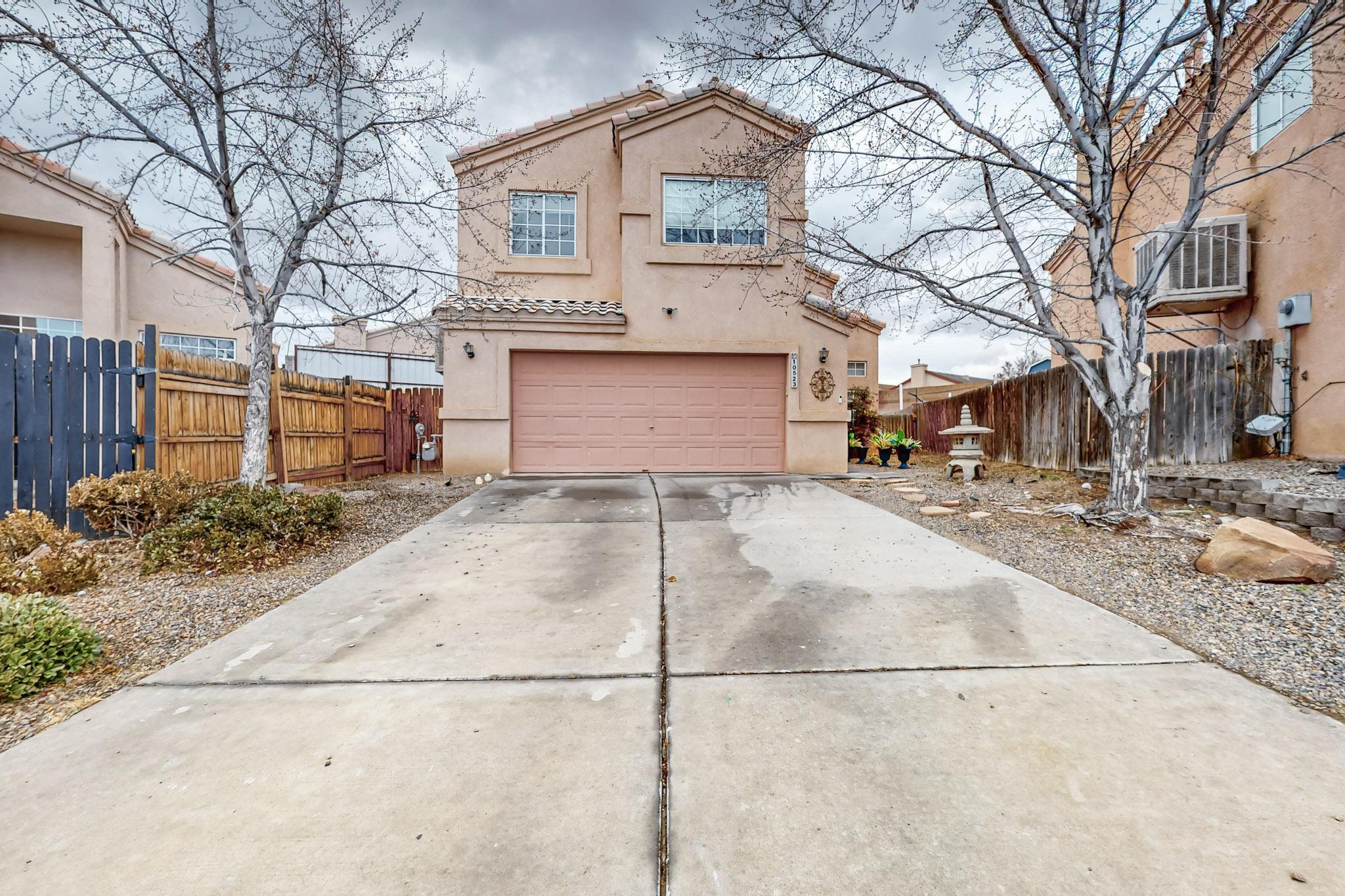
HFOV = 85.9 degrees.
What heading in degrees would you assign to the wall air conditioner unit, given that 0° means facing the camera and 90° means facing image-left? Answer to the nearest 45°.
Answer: approximately 45°

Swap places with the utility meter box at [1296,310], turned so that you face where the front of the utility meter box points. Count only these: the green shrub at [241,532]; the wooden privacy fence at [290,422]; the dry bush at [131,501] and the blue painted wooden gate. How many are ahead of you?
4

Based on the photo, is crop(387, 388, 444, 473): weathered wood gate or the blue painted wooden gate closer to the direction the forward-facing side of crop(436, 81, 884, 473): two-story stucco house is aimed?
the blue painted wooden gate

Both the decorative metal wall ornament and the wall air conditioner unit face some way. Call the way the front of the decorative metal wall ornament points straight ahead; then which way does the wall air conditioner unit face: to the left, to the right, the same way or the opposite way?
to the right

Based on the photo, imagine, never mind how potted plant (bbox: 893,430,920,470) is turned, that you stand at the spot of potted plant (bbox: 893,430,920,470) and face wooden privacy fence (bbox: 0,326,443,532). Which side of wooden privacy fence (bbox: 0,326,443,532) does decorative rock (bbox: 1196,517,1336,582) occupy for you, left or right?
left

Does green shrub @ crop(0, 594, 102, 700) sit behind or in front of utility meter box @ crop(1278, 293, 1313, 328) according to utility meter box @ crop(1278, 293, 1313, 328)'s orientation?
in front

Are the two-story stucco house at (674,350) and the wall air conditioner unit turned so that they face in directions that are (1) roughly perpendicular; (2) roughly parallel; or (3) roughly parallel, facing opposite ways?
roughly perpendicular

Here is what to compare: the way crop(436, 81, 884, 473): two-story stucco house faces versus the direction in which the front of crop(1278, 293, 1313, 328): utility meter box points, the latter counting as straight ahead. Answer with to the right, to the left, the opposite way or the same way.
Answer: to the left

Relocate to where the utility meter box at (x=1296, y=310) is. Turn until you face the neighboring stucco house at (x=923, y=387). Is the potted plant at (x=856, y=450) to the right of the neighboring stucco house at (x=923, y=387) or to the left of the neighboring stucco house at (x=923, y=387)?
left

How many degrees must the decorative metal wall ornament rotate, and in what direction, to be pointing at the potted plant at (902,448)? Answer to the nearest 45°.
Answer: approximately 135° to its left

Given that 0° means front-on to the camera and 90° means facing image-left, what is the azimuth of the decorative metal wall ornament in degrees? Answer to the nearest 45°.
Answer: approximately 0°

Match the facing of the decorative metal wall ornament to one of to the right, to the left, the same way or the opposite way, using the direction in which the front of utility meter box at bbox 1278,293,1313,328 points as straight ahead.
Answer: to the left
